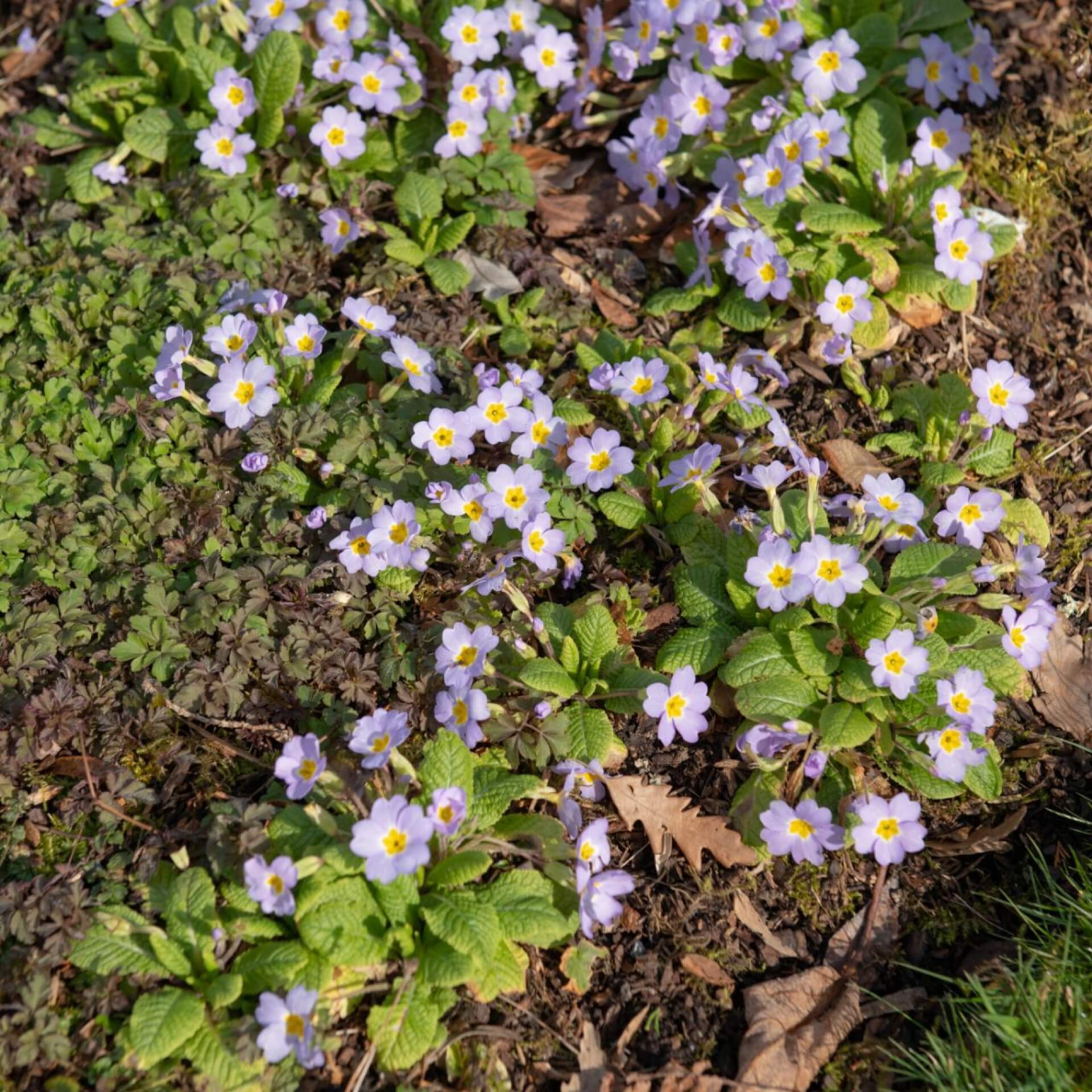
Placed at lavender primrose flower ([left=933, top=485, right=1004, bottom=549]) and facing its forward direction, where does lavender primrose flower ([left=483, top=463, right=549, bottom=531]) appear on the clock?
lavender primrose flower ([left=483, top=463, right=549, bottom=531]) is roughly at 2 o'clock from lavender primrose flower ([left=933, top=485, right=1004, bottom=549]).

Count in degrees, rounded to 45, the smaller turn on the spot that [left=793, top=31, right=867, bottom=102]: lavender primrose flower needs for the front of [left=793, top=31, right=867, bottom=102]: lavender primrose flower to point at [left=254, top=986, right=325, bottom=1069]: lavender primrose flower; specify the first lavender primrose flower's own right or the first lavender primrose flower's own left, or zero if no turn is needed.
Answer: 0° — it already faces it

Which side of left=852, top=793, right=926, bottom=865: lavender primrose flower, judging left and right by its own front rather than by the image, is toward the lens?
front

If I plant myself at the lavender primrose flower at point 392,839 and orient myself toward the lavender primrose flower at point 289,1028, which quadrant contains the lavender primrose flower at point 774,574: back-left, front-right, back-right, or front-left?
back-left

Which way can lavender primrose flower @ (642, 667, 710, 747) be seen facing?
toward the camera

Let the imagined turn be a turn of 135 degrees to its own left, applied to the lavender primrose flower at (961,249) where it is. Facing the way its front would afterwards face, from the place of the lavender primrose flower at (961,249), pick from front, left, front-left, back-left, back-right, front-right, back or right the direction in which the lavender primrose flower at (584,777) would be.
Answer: back-right

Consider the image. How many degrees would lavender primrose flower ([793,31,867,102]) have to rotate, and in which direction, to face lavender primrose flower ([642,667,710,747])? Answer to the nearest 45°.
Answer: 0° — it already faces it

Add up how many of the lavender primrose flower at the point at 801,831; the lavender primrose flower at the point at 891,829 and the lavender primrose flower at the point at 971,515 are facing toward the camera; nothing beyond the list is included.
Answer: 3

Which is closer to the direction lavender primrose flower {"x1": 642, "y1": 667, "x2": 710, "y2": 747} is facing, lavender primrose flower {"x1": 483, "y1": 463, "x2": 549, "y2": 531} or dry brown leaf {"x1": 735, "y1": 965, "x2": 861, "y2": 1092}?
the dry brown leaf

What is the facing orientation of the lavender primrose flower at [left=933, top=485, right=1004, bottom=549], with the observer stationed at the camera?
facing the viewer

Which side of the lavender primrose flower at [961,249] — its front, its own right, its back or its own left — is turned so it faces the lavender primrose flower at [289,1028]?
front

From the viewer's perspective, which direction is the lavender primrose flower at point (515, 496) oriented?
toward the camera
